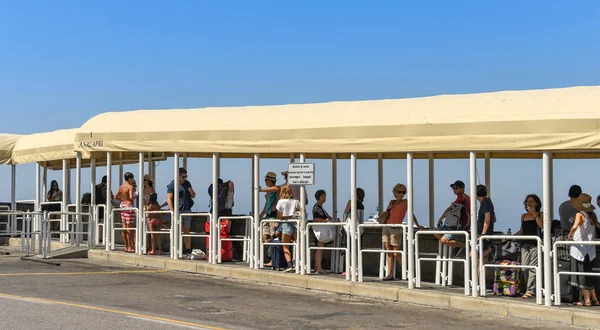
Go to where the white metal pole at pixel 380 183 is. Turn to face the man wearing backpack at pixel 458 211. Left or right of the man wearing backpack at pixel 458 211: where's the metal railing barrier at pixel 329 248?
right

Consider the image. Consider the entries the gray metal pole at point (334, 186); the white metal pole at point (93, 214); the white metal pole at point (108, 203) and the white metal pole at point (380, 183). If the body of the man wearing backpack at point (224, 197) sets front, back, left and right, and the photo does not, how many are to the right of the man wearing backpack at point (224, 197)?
2

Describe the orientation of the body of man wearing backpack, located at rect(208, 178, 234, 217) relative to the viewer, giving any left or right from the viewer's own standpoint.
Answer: facing away from the viewer

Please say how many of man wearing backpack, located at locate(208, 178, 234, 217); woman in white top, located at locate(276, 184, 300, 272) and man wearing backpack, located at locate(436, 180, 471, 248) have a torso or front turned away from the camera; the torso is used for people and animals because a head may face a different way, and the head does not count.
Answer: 2

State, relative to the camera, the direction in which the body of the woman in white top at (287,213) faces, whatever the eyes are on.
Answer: away from the camera

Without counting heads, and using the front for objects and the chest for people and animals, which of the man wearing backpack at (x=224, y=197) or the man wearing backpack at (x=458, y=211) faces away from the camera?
the man wearing backpack at (x=224, y=197)

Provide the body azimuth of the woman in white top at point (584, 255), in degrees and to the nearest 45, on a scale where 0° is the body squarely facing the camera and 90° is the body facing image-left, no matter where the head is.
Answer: approximately 135°

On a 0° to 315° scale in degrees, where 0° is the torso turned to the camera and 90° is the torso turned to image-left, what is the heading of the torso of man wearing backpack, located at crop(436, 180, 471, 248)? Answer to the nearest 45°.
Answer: approximately 45°

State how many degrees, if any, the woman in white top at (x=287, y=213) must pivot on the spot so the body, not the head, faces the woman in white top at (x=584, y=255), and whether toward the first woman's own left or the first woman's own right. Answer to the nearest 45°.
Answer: approximately 135° to the first woman's own right
